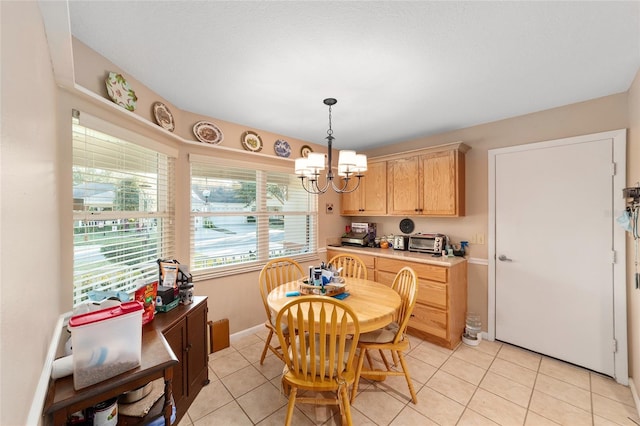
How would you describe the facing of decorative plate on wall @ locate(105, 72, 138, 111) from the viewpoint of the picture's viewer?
facing the viewer and to the right of the viewer

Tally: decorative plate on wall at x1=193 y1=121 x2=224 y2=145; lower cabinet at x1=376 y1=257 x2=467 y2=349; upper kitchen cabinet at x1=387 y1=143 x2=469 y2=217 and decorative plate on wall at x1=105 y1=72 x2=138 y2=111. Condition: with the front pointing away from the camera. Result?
0

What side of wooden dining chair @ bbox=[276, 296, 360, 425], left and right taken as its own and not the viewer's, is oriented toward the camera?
back

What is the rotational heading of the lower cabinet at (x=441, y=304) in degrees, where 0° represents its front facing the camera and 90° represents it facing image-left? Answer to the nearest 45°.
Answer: approximately 45°

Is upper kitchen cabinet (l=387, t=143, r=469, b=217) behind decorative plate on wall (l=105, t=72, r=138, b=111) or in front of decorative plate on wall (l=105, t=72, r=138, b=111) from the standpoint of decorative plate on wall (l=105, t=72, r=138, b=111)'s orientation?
in front

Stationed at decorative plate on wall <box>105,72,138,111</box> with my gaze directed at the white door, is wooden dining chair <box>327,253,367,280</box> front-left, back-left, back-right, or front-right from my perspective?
front-left

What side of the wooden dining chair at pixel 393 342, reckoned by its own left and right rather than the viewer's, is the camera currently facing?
left

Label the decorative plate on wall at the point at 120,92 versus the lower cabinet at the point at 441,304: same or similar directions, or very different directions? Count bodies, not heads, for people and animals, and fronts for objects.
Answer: very different directions

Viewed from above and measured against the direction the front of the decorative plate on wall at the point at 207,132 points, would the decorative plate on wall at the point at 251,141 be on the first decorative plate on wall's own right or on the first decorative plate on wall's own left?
on the first decorative plate on wall's own left

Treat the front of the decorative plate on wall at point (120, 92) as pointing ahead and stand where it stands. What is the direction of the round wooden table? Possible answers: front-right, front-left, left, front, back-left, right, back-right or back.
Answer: front

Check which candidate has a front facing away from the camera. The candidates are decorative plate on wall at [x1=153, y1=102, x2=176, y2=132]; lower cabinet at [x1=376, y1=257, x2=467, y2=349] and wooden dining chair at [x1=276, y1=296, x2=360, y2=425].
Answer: the wooden dining chair

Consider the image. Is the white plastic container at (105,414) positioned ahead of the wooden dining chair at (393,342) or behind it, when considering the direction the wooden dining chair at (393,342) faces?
ahead
